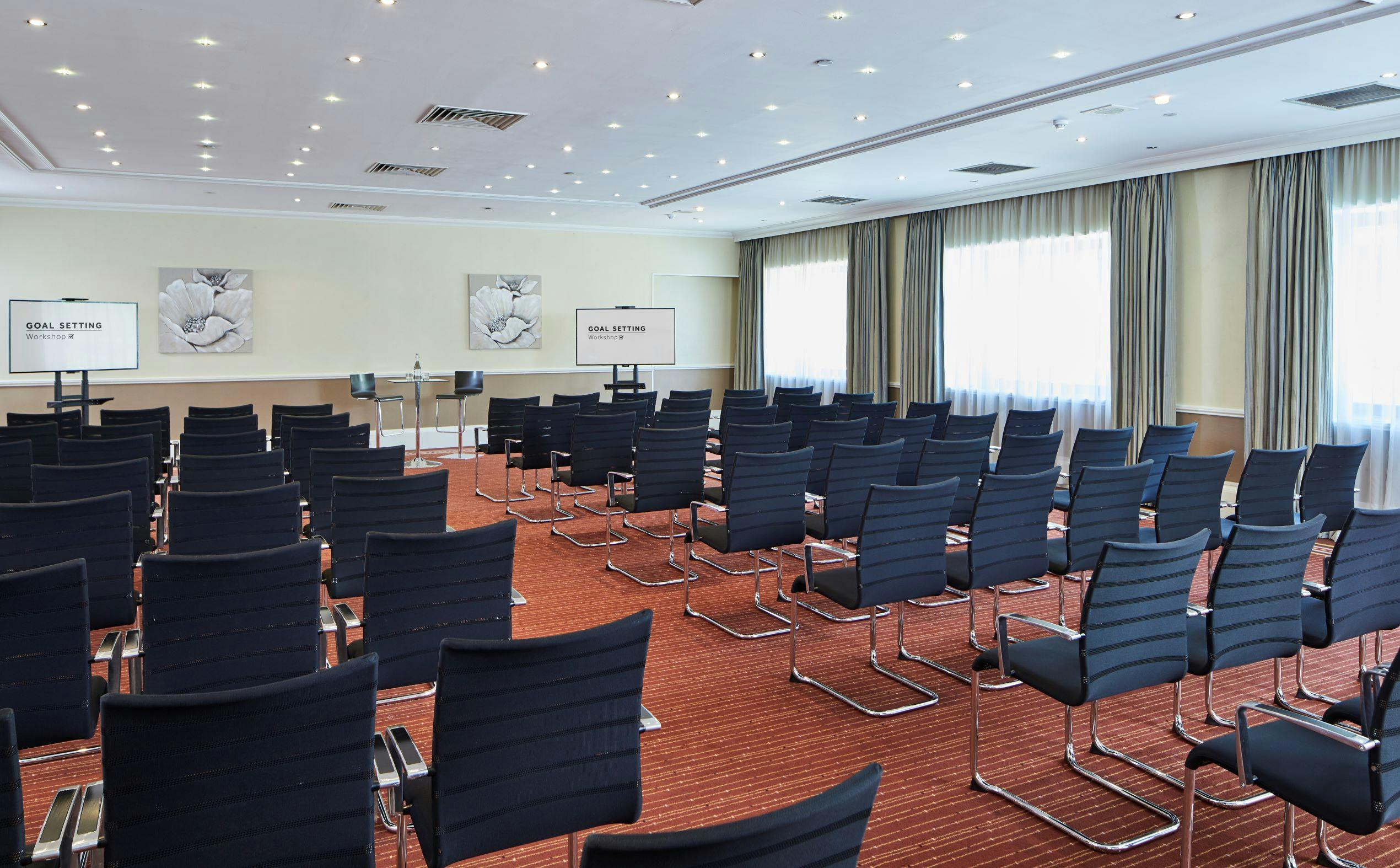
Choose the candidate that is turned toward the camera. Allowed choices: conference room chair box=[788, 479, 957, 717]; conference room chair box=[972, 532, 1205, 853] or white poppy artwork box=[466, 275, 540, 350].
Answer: the white poppy artwork

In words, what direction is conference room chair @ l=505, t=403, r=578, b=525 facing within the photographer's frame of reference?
facing away from the viewer and to the left of the viewer

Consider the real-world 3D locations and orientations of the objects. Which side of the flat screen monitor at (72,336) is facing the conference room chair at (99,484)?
front

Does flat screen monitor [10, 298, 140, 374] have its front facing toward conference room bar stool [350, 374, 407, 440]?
no

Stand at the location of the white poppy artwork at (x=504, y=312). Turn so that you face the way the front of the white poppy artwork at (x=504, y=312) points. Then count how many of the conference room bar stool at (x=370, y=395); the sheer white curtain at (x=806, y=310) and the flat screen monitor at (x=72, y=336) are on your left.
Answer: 1

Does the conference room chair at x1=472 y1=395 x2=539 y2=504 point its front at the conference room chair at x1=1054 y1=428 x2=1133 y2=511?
no

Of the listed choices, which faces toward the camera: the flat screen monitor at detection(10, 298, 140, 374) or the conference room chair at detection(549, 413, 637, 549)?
the flat screen monitor

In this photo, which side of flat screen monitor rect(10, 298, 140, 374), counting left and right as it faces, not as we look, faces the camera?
front

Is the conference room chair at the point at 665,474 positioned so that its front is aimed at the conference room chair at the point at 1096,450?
no

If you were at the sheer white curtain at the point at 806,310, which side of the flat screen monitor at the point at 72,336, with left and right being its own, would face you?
left

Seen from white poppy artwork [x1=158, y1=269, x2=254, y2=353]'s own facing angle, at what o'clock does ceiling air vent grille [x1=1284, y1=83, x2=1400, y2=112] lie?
The ceiling air vent grille is roughly at 11 o'clock from the white poppy artwork.

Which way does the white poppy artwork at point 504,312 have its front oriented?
toward the camera

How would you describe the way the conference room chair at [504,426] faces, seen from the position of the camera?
facing away from the viewer and to the left of the viewer

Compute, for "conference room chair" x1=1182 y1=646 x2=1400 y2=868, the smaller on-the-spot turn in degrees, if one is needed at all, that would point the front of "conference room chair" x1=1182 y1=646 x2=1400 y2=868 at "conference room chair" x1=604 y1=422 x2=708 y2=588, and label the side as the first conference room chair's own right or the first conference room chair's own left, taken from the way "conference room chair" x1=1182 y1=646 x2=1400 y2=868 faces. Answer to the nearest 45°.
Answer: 0° — it already faces it

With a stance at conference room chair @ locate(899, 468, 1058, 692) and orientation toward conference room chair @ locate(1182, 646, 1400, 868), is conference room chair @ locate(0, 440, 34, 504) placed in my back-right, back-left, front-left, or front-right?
back-right

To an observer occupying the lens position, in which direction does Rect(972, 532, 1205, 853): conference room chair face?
facing away from the viewer and to the left of the viewer
